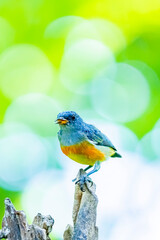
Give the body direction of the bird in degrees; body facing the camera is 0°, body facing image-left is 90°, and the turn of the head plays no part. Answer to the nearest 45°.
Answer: approximately 45°
